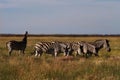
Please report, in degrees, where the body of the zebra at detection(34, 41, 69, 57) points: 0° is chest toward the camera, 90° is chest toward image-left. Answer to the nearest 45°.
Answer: approximately 270°

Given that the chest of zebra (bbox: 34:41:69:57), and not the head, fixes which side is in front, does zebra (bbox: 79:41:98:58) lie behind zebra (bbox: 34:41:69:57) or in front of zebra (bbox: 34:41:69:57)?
in front
